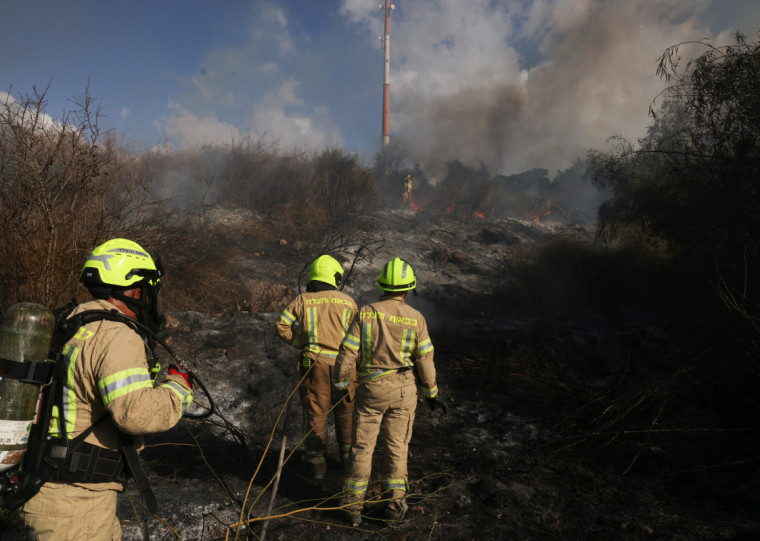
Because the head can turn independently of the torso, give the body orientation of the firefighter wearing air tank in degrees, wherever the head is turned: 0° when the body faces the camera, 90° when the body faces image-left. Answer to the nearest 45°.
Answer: approximately 270°

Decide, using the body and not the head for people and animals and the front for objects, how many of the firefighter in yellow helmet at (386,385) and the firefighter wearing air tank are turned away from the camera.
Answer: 1

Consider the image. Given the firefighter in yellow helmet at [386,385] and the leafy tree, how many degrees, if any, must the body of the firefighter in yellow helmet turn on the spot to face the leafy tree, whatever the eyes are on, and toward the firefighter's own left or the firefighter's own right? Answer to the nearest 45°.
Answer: approximately 45° to the firefighter's own right

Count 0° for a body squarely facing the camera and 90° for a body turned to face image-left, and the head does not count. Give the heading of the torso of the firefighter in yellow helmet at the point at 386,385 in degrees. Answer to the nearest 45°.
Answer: approximately 180°

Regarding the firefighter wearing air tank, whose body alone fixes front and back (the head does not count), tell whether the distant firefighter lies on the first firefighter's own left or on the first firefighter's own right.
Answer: on the first firefighter's own left

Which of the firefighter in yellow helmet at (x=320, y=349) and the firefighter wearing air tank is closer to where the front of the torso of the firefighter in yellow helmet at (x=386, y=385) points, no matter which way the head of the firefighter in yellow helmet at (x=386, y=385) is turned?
the firefighter in yellow helmet

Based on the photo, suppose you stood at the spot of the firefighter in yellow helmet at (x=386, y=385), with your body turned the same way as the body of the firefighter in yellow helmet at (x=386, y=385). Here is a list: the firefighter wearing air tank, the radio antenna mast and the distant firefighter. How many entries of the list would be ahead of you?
2

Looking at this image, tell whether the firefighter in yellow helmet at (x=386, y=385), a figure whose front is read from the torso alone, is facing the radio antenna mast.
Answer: yes

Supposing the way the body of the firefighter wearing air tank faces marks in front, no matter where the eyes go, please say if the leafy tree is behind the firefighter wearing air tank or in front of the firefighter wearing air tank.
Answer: in front

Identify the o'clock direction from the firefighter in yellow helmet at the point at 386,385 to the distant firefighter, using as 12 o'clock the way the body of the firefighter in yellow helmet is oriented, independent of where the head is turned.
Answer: The distant firefighter is roughly at 12 o'clock from the firefighter in yellow helmet.

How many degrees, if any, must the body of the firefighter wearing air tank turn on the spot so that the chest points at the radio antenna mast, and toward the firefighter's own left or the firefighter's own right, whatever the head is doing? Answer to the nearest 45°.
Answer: approximately 45° to the firefighter's own left

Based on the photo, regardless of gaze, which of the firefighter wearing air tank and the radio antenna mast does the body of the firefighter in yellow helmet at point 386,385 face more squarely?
the radio antenna mast

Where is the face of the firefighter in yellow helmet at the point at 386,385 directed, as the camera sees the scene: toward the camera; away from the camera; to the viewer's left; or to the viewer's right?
away from the camera
